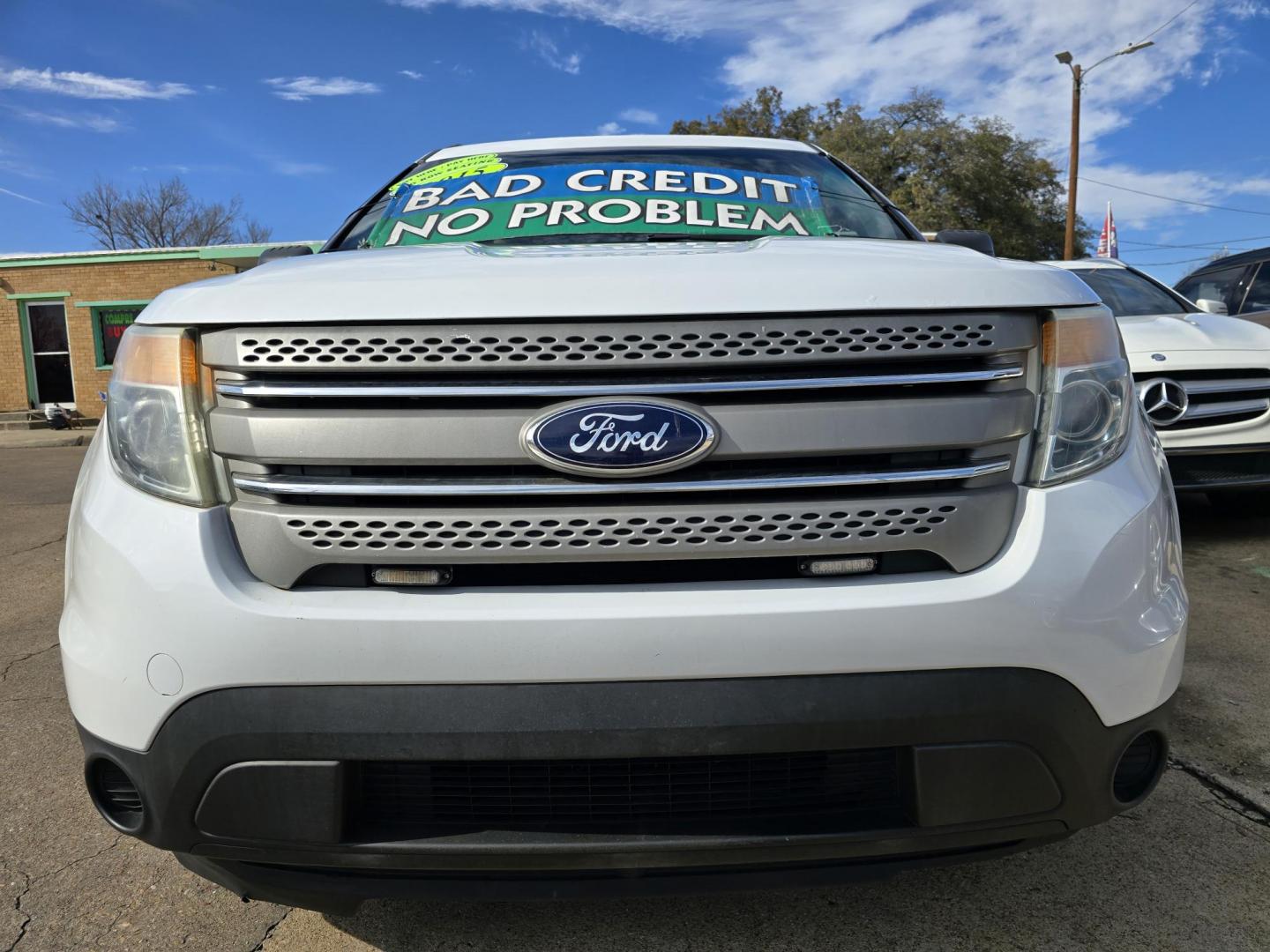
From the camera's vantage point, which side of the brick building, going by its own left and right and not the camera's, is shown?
front

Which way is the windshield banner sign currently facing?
toward the camera

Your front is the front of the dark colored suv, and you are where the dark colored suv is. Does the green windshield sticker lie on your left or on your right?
on your right

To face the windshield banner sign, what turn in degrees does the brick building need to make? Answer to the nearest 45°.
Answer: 0° — it already faces it

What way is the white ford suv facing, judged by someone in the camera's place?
facing the viewer

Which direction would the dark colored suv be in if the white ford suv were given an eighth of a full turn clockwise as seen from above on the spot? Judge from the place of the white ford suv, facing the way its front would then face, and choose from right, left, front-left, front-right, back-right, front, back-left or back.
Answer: back

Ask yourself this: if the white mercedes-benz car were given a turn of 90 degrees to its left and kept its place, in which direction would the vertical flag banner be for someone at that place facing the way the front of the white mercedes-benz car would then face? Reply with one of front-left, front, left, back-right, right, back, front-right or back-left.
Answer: front-left

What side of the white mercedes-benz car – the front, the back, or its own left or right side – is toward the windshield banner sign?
right

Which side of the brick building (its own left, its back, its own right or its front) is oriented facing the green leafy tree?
left

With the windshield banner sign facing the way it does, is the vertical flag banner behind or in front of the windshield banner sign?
behind
